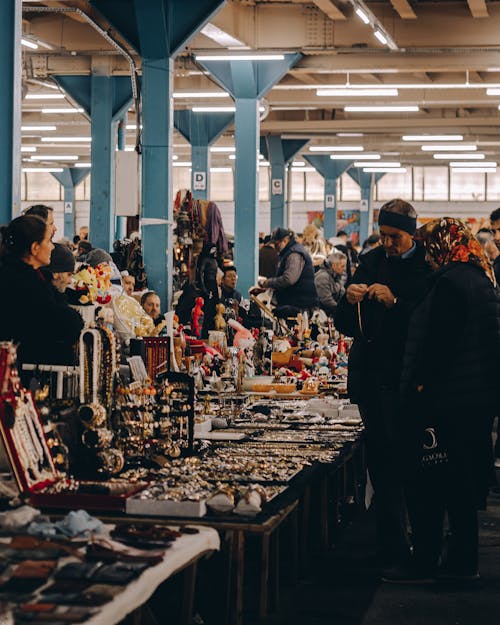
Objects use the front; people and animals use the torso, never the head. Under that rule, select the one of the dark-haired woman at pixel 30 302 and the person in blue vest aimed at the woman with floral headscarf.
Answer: the dark-haired woman

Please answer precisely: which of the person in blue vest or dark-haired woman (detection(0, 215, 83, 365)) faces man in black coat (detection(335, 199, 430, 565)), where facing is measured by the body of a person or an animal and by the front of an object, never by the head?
the dark-haired woman

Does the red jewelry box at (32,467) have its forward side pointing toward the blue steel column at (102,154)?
no

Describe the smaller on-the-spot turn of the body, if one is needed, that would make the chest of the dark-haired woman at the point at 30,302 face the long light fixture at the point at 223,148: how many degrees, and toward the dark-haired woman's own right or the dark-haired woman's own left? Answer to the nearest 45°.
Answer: approximately 90° to the dark-haired woman's own left

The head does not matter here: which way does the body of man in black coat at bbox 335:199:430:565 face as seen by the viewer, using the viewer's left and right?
facing the viewer and to the left of the viewer

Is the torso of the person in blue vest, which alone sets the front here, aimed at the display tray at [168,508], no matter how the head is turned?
no

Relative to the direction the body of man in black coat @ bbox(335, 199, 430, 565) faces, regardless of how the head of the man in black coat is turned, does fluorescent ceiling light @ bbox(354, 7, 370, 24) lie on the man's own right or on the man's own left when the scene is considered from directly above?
on the man's own right

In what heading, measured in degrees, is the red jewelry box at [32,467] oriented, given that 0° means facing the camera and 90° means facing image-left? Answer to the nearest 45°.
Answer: approximately 270°

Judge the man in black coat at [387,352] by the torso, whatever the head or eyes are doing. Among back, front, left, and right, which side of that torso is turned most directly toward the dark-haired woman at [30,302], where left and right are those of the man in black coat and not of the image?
front

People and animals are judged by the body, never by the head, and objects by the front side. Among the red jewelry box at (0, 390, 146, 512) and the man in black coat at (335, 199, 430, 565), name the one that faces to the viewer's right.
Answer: the red jewelry box

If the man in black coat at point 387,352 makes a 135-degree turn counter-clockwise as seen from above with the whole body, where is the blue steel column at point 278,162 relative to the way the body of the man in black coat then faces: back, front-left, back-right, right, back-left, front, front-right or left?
left

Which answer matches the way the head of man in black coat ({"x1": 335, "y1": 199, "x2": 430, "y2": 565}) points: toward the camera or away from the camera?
toward the camera

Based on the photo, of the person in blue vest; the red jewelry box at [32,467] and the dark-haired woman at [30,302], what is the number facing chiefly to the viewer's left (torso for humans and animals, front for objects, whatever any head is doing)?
1

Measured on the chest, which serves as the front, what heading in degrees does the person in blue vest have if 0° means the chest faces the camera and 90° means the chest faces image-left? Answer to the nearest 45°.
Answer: approximately 90°

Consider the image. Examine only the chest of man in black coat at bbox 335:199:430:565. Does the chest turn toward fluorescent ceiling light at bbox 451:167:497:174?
no
